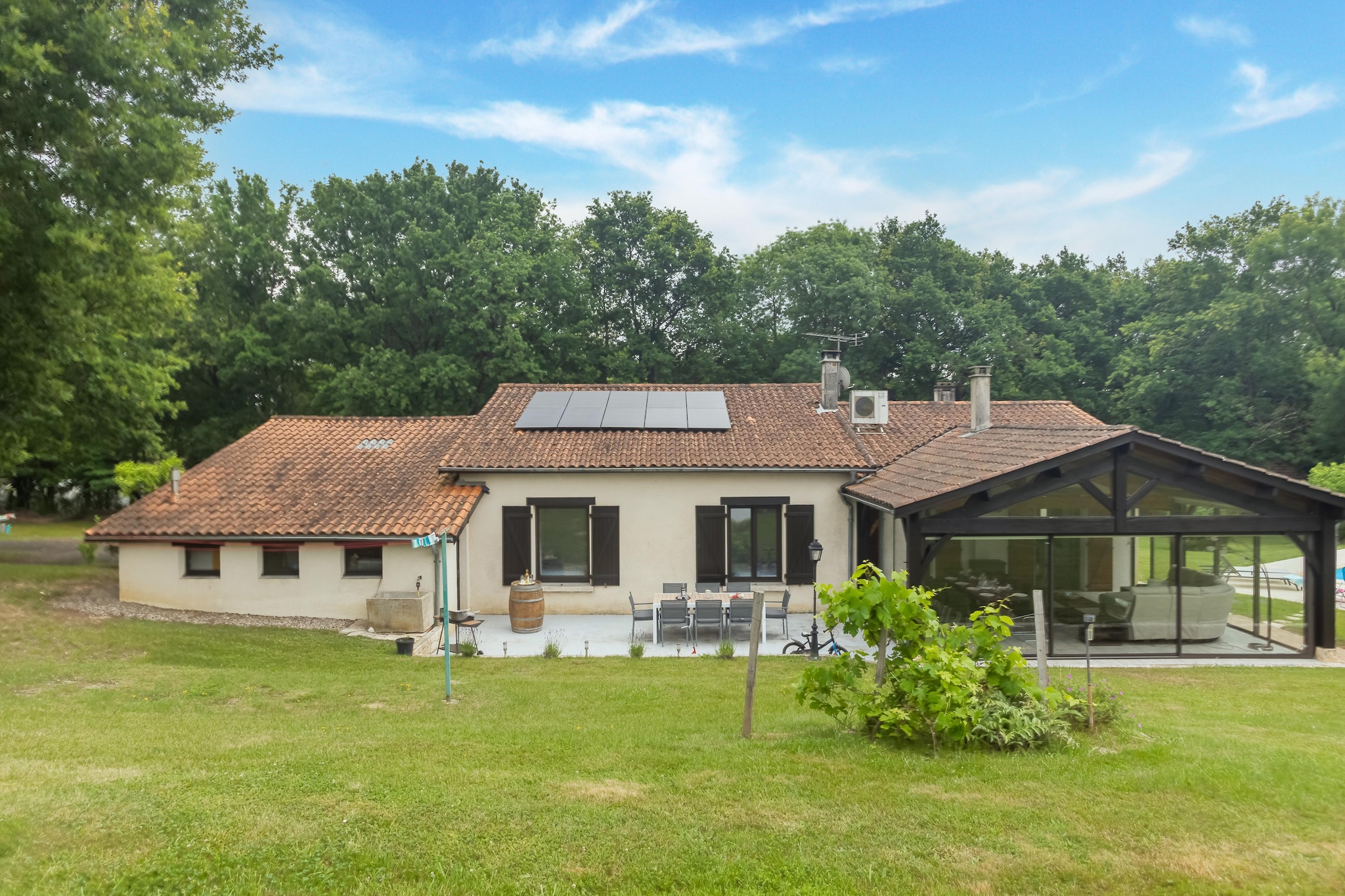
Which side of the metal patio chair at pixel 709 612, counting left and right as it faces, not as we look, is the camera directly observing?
back

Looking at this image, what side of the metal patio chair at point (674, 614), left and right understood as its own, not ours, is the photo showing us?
back

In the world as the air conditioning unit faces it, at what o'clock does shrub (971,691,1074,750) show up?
The shrub is roughly at 12 o'clock from the air conditioning unit.

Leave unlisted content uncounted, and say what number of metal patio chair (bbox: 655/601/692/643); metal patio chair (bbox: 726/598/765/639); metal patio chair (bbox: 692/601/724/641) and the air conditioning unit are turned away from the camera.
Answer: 3

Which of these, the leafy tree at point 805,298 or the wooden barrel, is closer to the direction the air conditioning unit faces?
the wooden barrel

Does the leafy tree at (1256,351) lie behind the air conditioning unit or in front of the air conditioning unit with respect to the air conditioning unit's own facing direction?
behind

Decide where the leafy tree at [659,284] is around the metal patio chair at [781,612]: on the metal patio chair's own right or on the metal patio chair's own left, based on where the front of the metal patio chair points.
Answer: on the metal patio chair's own right

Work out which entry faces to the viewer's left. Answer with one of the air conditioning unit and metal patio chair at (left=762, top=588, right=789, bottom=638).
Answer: the metal patio chair

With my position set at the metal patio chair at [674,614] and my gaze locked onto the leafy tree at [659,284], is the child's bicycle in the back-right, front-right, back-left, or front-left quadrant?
back-right

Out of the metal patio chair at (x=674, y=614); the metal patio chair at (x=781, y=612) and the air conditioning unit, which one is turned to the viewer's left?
the metal patio chair at (x=781, y=612)

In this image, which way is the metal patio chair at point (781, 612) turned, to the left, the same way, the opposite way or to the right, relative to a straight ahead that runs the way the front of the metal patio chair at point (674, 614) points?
to the left

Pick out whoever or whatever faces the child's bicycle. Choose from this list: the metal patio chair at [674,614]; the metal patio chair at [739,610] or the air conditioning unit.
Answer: the air conditioning unit

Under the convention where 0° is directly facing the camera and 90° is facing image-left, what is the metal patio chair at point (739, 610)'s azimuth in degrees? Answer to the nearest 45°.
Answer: approximately 180°

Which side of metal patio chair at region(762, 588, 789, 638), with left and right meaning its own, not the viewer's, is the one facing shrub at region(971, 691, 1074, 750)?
left
